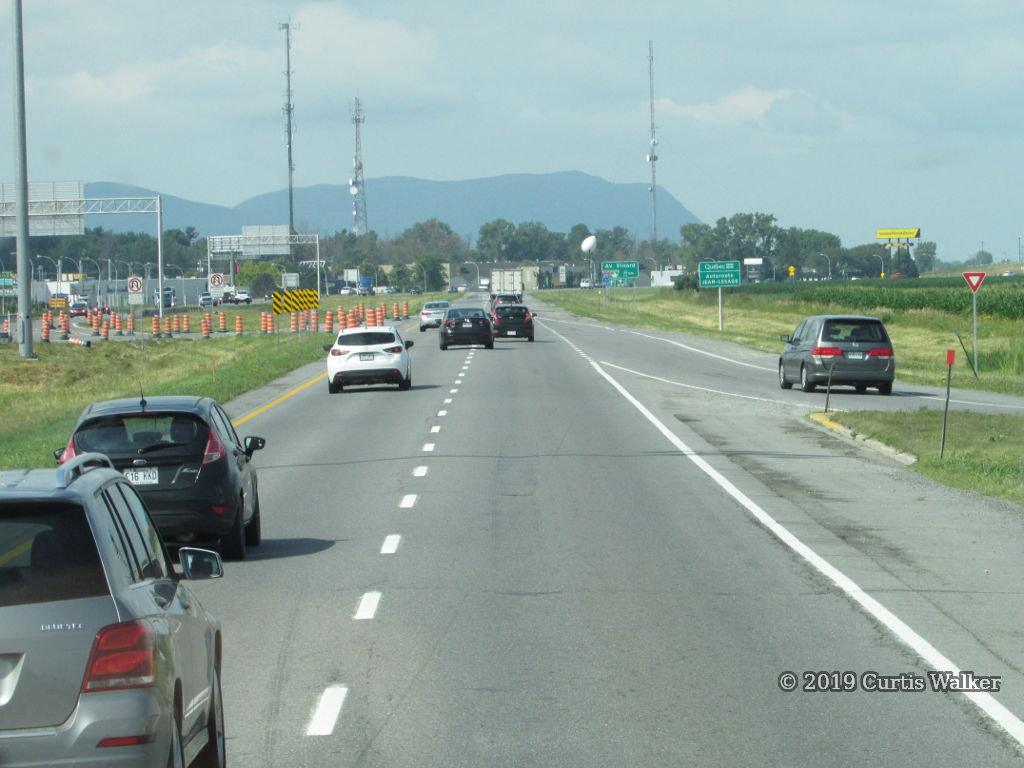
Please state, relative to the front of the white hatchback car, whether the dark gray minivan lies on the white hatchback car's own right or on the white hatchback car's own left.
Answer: on the white hatchback car's own right

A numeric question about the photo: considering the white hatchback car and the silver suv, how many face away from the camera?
2

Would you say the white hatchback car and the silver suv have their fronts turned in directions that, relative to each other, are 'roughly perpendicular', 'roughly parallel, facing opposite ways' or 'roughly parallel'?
roughly parallel

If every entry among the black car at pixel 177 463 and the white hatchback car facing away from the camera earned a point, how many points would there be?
2

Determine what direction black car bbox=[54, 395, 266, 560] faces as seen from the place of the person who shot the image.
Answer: facing away from the viewer

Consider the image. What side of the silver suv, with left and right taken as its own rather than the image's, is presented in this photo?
back

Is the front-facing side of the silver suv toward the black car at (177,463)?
yes

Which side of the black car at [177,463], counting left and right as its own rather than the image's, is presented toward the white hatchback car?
front

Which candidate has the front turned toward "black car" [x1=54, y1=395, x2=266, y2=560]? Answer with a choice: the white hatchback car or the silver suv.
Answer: the silver suv

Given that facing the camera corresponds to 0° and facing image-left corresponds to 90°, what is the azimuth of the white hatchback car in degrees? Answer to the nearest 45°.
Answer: approximately 180°

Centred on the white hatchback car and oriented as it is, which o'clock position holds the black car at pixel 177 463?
The black car is roughly at 6 o'clock from the white hatchback car.

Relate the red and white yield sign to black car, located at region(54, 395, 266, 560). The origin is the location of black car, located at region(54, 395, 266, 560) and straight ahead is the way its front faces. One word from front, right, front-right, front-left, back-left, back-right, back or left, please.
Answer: front-right

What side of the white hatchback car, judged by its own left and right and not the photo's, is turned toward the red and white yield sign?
right

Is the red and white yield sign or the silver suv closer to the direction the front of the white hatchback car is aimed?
the red and white yield sign
